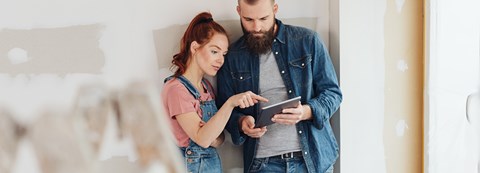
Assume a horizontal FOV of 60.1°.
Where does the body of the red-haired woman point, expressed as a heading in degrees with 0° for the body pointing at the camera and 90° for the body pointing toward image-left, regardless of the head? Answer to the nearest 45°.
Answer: approximately 315°
